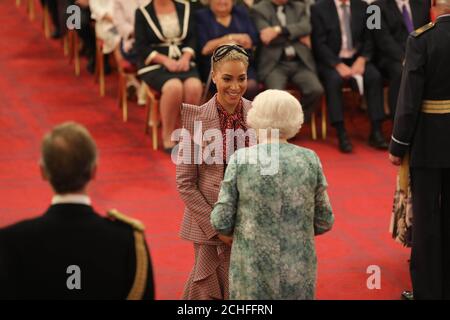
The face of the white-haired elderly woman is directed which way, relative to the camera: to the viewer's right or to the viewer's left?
to the viewer's left

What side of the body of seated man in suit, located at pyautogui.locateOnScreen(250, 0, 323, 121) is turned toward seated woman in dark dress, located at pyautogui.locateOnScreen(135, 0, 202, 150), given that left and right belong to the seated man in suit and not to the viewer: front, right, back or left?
right

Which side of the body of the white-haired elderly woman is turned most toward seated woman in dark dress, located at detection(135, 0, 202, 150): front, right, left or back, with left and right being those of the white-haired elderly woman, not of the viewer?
front

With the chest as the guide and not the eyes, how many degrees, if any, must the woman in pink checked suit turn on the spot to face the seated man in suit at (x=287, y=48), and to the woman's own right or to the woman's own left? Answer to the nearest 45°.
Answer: approximately 135° to the woman's own left

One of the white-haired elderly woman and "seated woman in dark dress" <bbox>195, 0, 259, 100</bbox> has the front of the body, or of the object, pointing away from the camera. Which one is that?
the white-haired elderly woman

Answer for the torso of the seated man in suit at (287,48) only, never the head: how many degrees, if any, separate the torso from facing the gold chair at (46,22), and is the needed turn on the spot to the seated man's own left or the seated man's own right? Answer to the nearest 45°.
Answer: approximately 135° to the seated man's own right

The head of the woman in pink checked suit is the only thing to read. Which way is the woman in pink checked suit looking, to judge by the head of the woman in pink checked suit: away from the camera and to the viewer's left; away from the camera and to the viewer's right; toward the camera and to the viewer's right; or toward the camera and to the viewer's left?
toward the camera and to the viewer's right

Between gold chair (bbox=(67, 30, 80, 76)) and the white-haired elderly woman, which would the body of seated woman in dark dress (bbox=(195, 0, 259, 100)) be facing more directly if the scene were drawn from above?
the white-haired elderly woman

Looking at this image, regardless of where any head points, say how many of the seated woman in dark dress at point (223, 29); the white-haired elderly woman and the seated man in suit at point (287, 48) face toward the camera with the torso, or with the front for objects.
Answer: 2

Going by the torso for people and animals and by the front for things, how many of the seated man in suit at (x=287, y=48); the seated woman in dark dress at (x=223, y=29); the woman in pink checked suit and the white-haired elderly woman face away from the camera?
1

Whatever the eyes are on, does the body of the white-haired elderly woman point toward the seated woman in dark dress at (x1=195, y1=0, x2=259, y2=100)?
yes

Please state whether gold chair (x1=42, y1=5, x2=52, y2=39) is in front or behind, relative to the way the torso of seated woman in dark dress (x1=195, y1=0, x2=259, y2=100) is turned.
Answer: behind

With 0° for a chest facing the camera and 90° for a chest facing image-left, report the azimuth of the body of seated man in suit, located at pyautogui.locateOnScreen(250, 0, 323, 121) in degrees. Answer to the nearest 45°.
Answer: approximately 0°

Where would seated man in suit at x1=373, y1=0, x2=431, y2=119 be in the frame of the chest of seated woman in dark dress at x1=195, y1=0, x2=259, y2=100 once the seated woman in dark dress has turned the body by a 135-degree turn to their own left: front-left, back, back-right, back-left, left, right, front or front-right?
front-right

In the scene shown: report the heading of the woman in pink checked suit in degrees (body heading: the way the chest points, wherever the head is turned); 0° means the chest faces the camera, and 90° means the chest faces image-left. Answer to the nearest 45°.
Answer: approximately 315°

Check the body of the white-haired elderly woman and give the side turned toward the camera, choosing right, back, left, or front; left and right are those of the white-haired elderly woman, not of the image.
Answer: back

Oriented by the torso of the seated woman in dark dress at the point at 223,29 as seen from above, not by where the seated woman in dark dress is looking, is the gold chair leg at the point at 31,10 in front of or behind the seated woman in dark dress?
behind

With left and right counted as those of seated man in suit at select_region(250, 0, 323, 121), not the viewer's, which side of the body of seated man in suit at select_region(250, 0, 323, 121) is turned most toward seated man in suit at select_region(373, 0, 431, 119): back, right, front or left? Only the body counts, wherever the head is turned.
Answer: left

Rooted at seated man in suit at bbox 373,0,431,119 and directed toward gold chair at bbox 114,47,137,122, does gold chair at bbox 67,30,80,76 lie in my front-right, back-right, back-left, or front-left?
front-right
